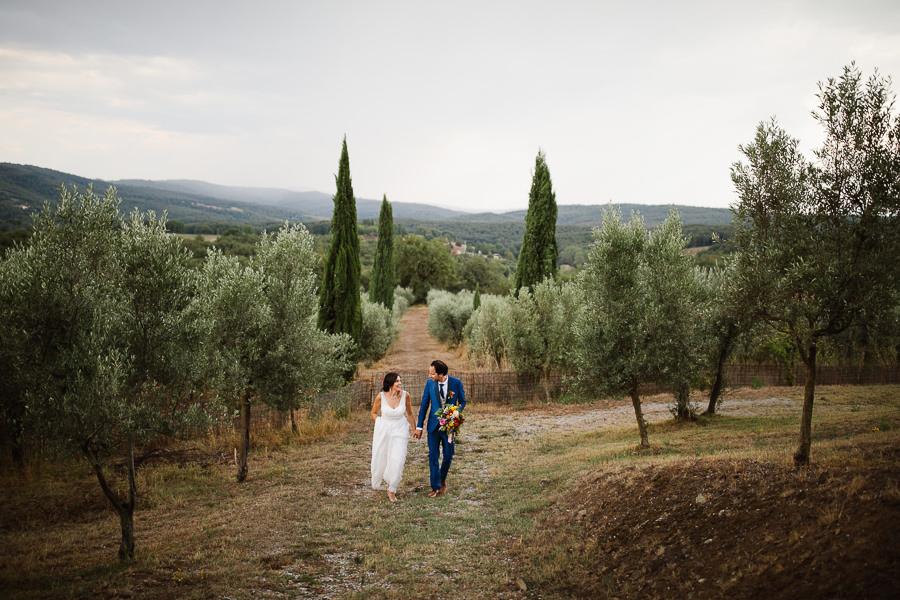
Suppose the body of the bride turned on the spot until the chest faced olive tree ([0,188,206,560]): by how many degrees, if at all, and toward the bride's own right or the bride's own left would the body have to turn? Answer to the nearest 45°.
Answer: approximately 45° to the bride's own right

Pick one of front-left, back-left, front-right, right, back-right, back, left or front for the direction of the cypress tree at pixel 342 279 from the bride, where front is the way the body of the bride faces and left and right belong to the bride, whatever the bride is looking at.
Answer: back

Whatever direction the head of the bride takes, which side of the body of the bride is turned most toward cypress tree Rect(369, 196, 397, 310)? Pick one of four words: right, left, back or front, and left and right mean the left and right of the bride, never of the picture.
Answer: back

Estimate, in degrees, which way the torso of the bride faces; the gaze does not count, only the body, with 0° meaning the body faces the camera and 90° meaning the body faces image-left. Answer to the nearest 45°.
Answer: approximately 0°

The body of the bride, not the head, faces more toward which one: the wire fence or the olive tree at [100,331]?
the olive tree

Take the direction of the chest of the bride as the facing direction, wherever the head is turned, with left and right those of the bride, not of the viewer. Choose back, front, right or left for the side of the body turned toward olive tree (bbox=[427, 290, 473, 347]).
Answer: back

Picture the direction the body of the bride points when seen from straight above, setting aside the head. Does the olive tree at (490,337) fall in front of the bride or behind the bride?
behind

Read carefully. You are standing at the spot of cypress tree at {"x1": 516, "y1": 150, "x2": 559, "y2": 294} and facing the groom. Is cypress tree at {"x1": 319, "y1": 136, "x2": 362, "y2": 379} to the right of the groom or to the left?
right
